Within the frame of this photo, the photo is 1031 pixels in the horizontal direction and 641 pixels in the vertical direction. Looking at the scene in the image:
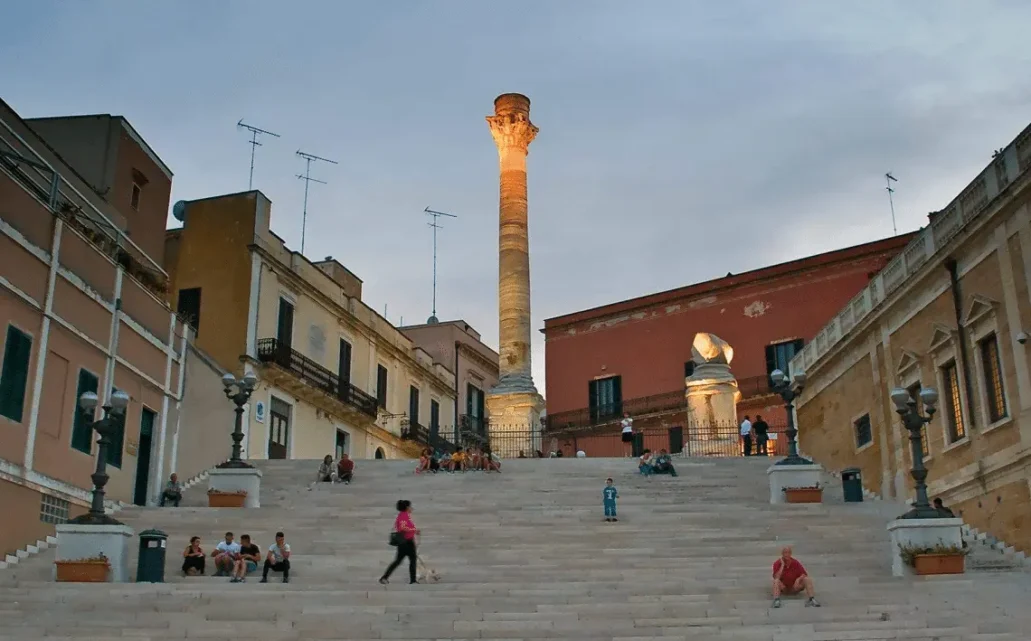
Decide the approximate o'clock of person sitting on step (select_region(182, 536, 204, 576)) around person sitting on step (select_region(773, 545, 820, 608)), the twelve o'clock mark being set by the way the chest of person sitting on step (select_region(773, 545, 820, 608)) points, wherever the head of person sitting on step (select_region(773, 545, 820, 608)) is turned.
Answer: person sitting on step (select_region(182, 536, 204, 576)) is roughly at 3 o'clock from person sitting on step (select_region(773, 545, 820, 608)).

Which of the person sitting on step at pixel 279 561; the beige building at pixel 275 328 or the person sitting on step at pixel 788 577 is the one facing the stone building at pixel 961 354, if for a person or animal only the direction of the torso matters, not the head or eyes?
the beige building

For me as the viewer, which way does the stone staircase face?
facing the viewer

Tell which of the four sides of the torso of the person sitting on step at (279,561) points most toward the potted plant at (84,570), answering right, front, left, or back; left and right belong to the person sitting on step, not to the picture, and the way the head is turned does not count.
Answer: right

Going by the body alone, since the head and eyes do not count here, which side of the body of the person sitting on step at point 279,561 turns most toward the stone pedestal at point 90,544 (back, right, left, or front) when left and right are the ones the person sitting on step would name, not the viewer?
right

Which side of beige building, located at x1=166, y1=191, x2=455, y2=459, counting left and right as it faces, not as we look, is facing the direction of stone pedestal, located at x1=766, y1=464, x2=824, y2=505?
front

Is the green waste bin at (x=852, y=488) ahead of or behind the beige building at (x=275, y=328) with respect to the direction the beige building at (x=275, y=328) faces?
ahead

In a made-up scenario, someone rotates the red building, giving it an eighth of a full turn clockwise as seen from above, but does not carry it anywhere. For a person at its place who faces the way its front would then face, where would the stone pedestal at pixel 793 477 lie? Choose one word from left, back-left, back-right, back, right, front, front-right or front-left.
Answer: left

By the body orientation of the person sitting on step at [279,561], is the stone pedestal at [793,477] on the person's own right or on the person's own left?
on the person's own left

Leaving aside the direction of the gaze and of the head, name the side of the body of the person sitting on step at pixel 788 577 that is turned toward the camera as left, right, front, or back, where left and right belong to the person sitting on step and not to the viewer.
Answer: front
